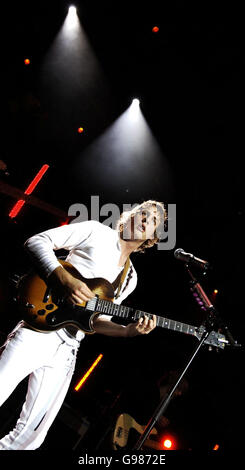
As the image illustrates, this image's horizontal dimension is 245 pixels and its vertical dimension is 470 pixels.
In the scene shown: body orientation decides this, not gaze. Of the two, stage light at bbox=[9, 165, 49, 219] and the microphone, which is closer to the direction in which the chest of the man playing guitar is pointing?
the microphone

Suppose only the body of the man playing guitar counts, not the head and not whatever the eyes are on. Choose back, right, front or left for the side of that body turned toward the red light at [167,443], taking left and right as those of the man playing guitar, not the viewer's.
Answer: left

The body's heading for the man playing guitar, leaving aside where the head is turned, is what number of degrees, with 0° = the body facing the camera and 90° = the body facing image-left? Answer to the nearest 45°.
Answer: approximately 315°

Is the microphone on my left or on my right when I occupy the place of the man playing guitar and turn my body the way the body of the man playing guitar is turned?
on my left

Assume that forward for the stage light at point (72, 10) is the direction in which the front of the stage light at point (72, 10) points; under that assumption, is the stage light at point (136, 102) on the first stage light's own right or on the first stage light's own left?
on the first stage light's own left

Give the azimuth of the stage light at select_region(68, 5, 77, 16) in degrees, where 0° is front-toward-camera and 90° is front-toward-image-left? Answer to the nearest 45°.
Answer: approximately 0°
